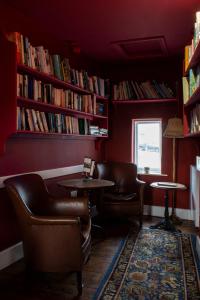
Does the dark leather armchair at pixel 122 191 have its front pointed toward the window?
no

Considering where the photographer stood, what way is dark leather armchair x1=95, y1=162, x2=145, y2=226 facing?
facing the viewer

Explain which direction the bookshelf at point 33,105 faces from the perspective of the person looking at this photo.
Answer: facing the viewer and to the right of the viewer

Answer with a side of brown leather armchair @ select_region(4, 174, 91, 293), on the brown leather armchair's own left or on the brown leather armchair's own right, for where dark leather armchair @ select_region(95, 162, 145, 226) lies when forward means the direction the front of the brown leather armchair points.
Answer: on the brown leather armchair's own left

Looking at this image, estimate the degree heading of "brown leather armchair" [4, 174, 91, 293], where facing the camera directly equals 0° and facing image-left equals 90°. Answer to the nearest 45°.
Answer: approximately 270°

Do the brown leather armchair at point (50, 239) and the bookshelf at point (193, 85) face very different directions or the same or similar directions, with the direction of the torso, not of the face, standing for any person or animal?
very different directions

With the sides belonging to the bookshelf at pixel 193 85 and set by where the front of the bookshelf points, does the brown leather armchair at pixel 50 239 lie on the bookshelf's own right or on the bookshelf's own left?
on the bookshelf's own left

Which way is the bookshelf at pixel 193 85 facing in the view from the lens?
facing to the left of the viewer

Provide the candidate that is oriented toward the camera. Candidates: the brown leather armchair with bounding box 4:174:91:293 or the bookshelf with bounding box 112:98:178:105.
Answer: the bookshelf

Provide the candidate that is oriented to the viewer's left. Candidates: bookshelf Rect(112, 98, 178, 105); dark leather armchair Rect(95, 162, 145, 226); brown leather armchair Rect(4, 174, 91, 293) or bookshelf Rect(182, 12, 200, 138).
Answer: bookshelf Rect(182, 12, 200, 138)

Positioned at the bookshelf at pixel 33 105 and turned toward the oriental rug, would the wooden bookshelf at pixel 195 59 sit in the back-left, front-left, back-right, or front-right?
front-left

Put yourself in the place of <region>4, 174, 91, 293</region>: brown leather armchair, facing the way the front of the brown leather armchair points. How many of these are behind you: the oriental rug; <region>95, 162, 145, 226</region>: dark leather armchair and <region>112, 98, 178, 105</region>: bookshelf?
0

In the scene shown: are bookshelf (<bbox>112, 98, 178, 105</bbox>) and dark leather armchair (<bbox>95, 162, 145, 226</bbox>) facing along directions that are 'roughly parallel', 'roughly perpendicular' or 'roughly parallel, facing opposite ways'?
roughly parallel
